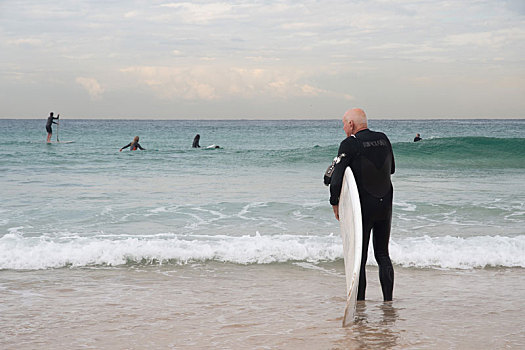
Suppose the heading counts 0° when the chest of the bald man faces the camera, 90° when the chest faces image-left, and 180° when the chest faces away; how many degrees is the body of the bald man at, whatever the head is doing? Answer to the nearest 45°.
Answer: approximately 135°
